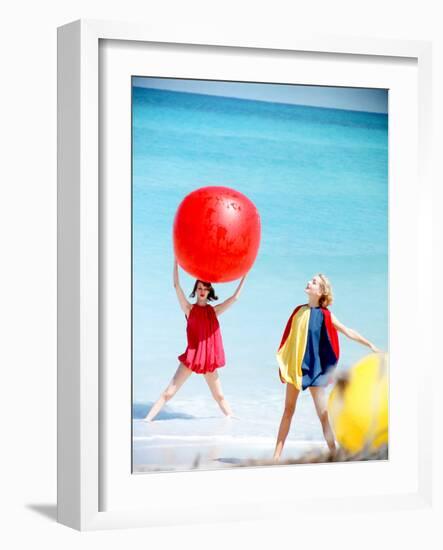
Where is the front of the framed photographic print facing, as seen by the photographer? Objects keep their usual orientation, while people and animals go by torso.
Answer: facing the viewer and to the right of the viewer
